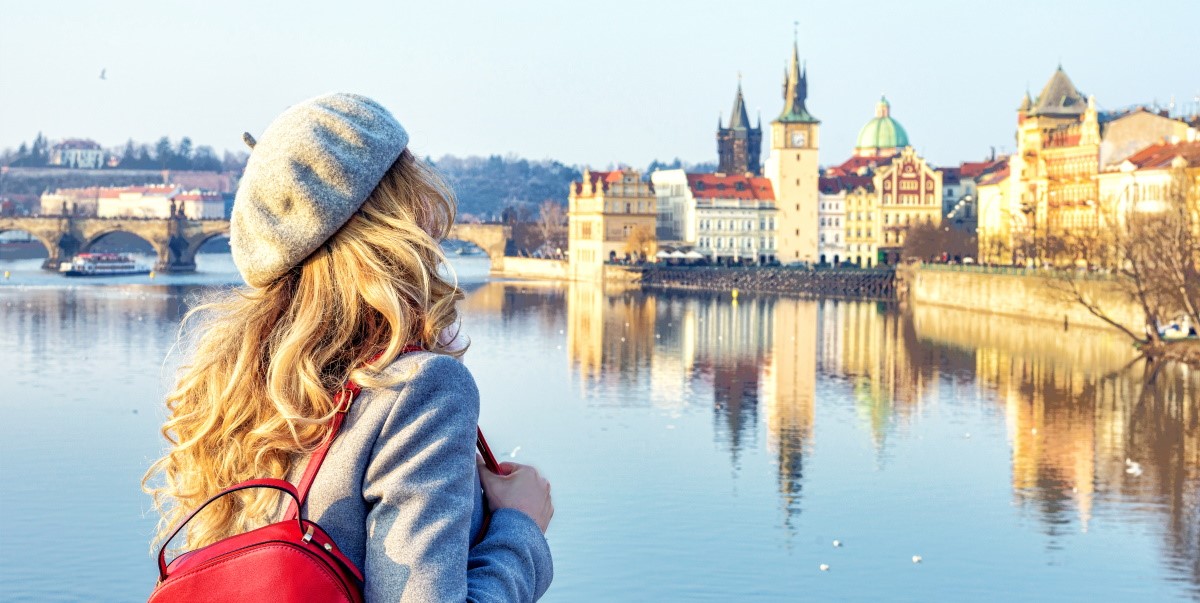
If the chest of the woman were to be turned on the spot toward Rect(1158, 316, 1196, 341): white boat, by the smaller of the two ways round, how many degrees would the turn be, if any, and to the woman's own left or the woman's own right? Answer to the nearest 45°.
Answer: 0° — they already face it

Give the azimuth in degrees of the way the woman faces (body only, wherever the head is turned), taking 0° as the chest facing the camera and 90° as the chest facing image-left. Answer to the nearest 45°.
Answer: approximately 225°
